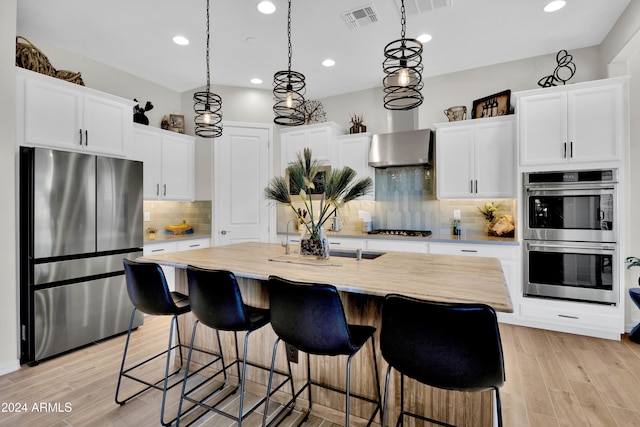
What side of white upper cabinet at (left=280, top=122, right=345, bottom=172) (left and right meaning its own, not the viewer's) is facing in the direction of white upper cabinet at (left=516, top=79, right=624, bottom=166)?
left

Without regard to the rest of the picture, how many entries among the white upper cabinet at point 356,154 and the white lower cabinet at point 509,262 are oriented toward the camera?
2

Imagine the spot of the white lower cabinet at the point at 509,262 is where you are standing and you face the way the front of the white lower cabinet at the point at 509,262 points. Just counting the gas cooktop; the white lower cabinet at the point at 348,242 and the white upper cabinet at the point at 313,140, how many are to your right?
3

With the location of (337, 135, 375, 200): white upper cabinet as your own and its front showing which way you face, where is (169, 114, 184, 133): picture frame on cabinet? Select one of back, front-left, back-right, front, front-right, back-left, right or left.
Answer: right

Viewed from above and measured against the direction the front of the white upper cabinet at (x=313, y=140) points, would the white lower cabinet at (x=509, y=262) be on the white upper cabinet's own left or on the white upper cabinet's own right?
on the white upper cabinet's own left

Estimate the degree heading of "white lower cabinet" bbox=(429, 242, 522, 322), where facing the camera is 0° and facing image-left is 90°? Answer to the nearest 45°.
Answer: approximately 0°

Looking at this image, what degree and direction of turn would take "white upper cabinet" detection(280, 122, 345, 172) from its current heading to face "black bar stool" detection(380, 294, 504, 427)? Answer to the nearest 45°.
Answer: approximately 45° to its left

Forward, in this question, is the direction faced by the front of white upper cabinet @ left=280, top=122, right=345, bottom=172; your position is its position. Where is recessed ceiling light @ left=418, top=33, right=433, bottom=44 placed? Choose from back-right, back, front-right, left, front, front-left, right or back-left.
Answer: left

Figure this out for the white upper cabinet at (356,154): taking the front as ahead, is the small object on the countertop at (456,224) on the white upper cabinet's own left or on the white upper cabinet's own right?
on the white upper cabinet's own left

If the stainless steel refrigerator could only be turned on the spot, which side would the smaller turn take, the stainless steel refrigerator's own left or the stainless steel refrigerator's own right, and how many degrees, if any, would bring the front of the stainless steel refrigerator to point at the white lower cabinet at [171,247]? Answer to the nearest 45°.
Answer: approximately 90° to the stainless steel refrigerator's own left

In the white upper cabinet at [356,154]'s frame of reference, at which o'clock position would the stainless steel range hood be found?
The stainless steel range hood is roughly at 10 o'clock from the white upper cabinet.
